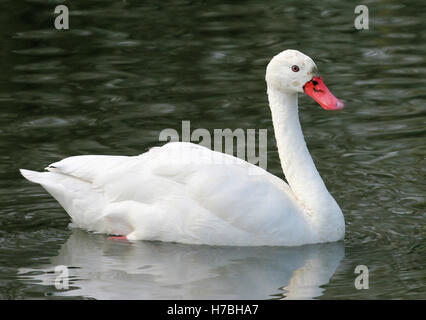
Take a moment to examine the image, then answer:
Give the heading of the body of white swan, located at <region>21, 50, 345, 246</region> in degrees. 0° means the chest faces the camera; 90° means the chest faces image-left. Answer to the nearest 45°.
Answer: approximately 270°
